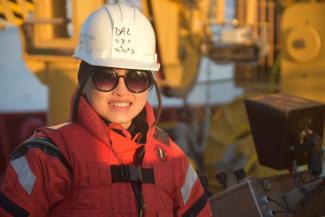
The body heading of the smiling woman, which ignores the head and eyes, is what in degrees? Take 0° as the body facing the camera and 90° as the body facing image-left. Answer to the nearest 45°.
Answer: approximately 315°

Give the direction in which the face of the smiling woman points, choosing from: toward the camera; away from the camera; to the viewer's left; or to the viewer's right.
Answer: toward the camera

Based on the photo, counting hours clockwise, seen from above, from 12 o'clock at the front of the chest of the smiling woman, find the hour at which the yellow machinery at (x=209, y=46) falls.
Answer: The yellow machinery is roughly at 8 o'clock from the smiling woman.

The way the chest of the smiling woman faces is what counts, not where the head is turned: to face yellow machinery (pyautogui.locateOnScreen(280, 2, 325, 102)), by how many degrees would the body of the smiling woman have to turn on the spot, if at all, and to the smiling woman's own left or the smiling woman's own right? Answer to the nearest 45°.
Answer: approximately 90° to the smiling woman's own left
